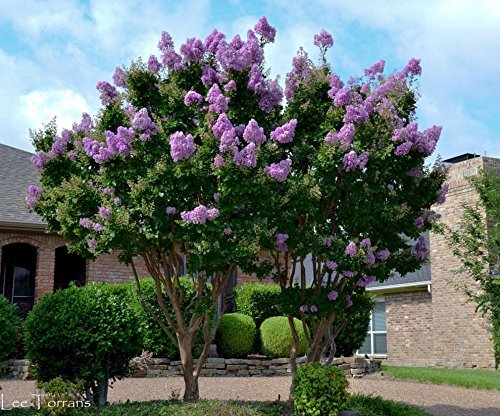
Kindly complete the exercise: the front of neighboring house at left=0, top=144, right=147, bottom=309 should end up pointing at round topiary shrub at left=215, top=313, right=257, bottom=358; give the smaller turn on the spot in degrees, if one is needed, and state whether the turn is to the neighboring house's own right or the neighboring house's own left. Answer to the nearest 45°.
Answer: approximately 45° to the neighboring house's own left

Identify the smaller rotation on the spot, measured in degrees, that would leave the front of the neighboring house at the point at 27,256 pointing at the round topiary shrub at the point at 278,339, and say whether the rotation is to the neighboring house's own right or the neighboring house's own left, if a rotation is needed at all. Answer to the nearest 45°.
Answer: approximately 45° to the neighboring house's own left

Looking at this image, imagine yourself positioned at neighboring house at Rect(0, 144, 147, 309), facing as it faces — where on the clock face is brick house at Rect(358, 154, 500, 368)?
The brick house is roughly at 9 o'clock from the neighboring house.

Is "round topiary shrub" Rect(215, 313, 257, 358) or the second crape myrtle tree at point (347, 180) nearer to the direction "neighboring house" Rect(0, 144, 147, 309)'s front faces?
the second crape myrtle tree

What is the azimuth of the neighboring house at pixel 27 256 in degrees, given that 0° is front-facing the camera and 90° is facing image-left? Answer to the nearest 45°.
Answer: approximately 0°

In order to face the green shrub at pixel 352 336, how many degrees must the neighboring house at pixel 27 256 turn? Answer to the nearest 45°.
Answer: approximately 90° to its left

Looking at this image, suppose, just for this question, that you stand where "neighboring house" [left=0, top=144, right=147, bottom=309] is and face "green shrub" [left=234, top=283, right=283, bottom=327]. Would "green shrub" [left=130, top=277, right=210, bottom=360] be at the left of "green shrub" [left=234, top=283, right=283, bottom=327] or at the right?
right

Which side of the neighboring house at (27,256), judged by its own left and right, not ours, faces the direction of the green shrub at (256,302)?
left

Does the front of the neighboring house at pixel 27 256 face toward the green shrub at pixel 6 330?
yes

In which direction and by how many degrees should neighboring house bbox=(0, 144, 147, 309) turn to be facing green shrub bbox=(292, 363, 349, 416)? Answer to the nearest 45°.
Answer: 0° — it already faces it

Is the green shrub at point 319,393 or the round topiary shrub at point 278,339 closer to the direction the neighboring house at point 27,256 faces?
the green shrub
